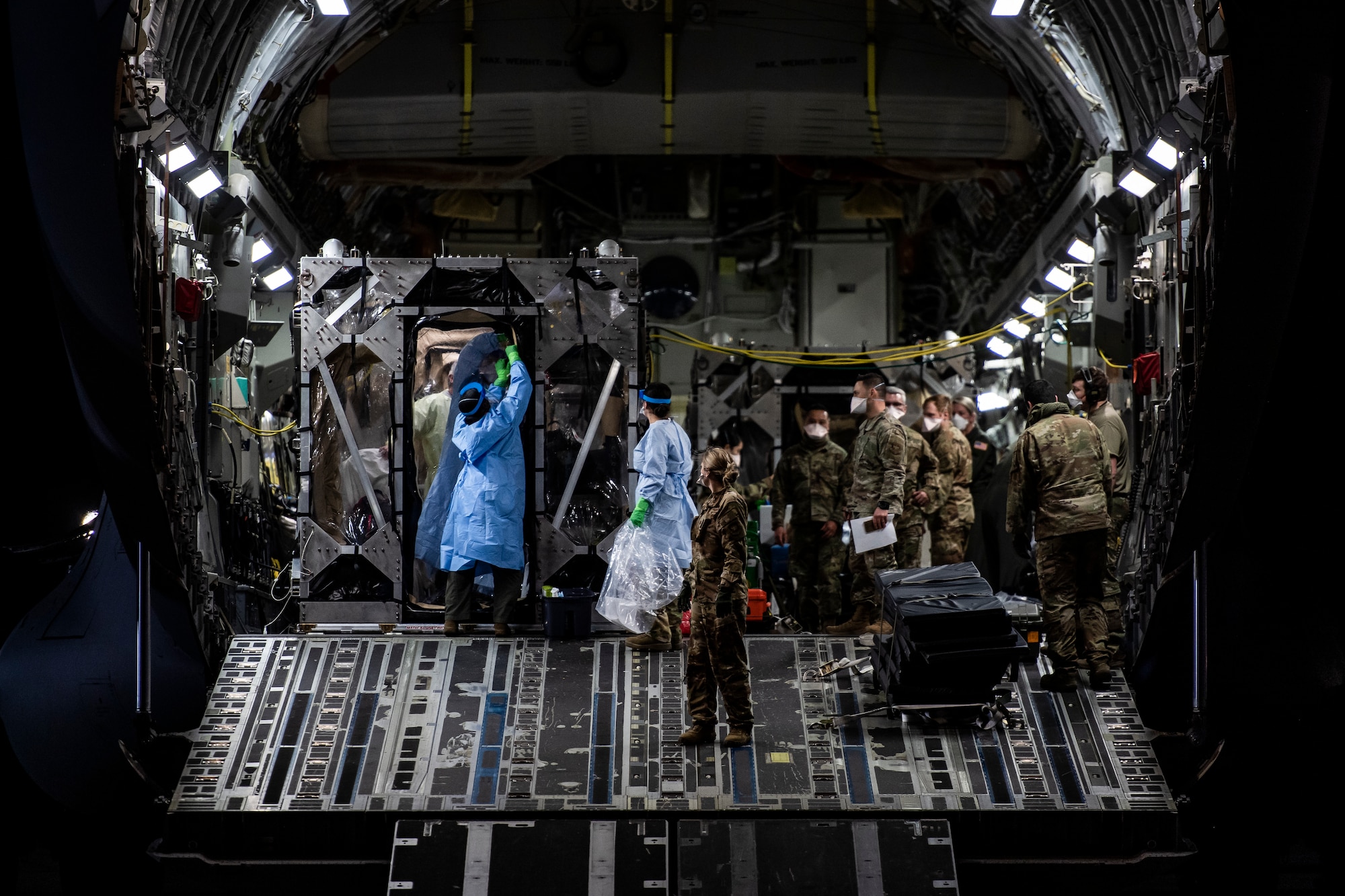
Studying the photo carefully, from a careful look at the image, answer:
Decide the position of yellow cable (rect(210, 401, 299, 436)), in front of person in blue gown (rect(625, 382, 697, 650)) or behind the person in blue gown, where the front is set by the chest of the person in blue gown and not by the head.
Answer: in front

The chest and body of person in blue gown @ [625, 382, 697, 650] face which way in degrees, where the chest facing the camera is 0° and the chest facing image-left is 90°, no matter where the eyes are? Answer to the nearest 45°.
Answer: approximately 90°

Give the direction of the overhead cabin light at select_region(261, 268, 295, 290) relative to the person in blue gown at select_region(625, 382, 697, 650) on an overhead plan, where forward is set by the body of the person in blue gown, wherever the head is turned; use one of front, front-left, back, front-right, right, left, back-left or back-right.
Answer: front-right

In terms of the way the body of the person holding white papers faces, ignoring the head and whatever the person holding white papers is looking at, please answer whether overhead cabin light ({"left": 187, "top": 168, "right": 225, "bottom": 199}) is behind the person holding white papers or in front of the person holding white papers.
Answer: in front

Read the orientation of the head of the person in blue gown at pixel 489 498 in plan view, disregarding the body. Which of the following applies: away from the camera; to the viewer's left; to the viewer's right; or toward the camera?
away from the camera
